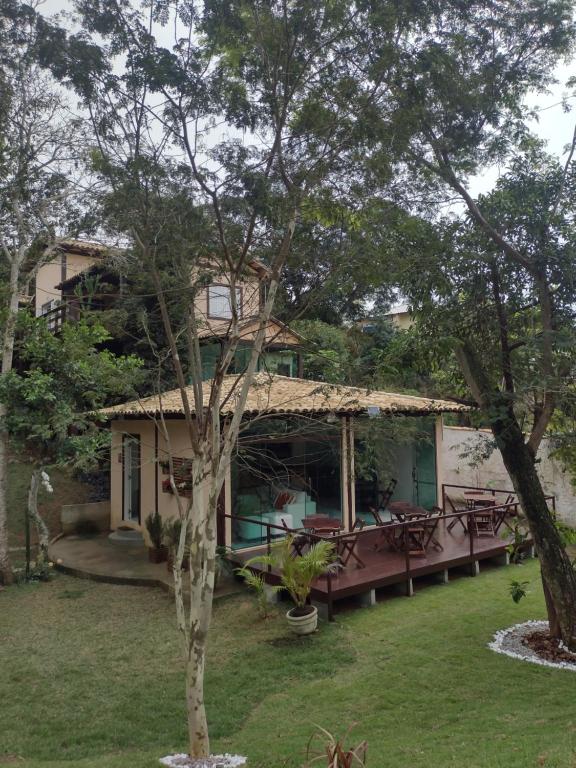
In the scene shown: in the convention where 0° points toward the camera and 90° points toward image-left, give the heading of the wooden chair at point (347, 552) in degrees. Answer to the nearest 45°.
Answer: approximately 90°

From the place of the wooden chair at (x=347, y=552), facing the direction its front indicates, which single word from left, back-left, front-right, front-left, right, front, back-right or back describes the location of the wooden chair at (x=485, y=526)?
back-right

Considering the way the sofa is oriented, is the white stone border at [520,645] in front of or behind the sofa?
in front

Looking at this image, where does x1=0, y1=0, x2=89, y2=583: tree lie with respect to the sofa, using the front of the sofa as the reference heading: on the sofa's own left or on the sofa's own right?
on the sofa's own right

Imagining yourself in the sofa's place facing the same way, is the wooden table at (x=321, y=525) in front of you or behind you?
in front

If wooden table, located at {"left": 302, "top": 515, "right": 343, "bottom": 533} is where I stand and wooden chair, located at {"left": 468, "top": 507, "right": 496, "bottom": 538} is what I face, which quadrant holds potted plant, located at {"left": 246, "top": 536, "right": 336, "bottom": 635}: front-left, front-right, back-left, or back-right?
back-right

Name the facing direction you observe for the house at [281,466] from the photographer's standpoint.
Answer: facing the viewer and to the right of the viewer

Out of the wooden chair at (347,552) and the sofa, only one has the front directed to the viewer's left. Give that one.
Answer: the wooden chair

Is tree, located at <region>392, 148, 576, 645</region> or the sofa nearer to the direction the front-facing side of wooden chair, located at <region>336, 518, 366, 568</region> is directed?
the sofa
